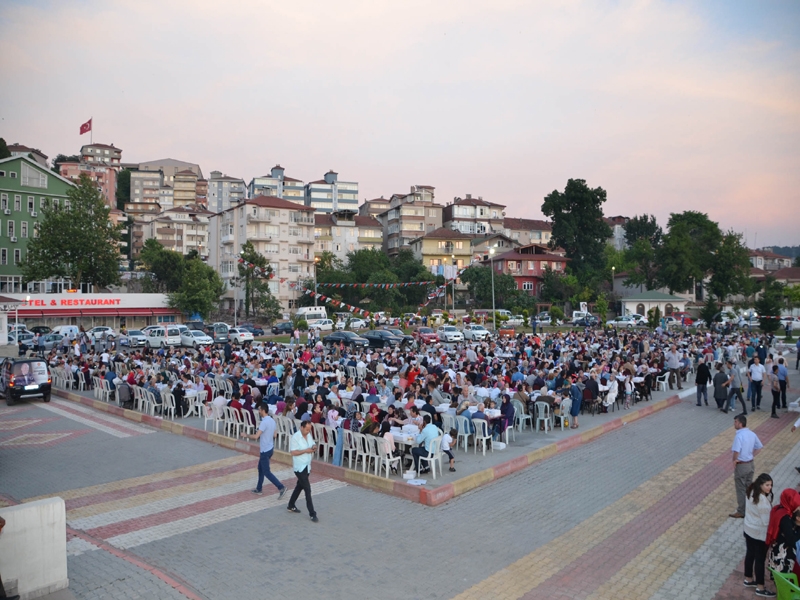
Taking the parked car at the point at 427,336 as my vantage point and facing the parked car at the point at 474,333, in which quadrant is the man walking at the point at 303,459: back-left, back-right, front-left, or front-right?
back-right

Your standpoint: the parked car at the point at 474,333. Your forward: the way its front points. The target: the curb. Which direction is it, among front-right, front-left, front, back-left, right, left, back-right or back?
front-right

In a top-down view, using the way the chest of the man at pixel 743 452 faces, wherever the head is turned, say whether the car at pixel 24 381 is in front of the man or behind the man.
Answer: in front

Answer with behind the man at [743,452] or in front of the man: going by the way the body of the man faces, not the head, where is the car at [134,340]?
in front

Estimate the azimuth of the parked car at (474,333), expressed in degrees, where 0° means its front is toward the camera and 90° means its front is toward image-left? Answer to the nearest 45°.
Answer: approximately 315°

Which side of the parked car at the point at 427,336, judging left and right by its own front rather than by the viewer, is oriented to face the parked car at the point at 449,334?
left

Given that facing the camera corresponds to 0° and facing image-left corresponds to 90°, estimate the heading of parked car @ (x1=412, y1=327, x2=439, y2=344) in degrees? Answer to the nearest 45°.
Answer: approximately 315°
